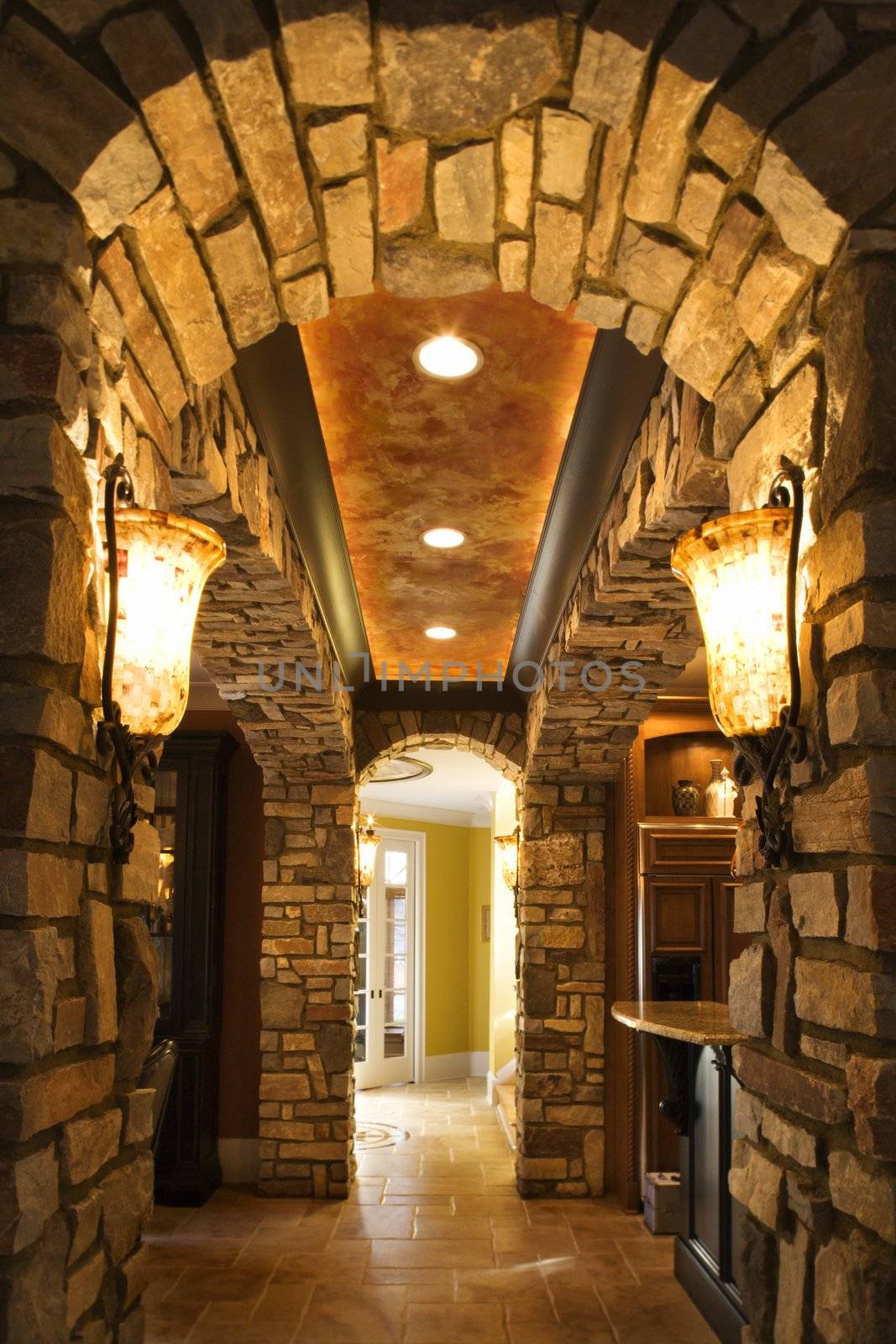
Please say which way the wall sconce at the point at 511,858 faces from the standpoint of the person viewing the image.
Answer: facing to the left of the viewer

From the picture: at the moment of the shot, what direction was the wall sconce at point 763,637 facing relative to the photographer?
facing to the left of the viewer

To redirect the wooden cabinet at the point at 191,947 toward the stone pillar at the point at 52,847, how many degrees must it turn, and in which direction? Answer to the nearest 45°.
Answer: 0° — it already faces it

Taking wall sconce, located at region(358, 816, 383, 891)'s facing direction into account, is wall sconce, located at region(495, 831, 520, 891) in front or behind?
in front

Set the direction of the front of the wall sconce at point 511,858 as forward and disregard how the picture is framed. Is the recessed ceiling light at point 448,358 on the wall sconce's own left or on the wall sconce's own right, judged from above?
on the wall sconce's own left

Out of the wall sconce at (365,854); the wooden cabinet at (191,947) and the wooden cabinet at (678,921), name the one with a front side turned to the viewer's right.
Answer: the wall sconce

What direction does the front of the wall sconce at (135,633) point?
to the viewer's right

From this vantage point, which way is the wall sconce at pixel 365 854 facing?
to the viewer's right

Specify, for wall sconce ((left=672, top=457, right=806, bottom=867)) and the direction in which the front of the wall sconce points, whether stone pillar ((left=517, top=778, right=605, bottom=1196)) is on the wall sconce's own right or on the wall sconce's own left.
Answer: on the wall sconce's own right

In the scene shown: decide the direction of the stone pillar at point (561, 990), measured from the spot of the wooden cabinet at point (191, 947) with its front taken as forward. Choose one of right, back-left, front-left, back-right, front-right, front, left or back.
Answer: left
